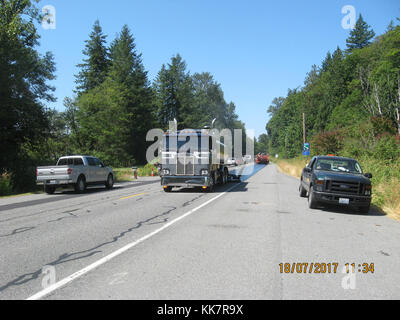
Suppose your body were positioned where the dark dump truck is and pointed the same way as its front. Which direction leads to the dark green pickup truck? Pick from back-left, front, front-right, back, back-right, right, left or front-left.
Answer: front-left

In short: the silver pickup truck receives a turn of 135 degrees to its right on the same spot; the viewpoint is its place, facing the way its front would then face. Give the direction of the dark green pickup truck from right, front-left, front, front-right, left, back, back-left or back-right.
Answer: front-left

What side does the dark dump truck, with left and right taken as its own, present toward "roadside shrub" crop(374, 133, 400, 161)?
left

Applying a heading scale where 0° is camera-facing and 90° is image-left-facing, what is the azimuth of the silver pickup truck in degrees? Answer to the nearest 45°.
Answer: approximately 225°

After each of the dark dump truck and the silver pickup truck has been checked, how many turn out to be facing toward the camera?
1

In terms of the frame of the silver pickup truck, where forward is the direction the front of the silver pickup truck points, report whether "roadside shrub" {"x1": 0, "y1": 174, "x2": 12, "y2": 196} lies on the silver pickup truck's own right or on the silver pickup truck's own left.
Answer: on the silver pickup truck's own left

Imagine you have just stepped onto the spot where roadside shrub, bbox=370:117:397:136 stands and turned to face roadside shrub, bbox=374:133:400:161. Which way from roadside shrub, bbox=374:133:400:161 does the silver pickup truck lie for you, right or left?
right

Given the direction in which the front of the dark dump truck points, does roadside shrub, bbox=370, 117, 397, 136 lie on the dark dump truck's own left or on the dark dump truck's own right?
on the dark dump truck's own left

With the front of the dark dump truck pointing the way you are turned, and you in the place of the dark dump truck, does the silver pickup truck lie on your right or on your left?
on your right

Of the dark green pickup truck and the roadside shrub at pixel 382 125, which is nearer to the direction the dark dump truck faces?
the dark green pickup truck

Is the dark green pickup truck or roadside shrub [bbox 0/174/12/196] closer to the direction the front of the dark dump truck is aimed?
the dark green pickup truck

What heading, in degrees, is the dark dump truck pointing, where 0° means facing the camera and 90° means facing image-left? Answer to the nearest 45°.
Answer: approximately 0°

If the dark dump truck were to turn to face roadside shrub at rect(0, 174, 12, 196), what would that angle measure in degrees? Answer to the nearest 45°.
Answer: approximately 90° to its right
